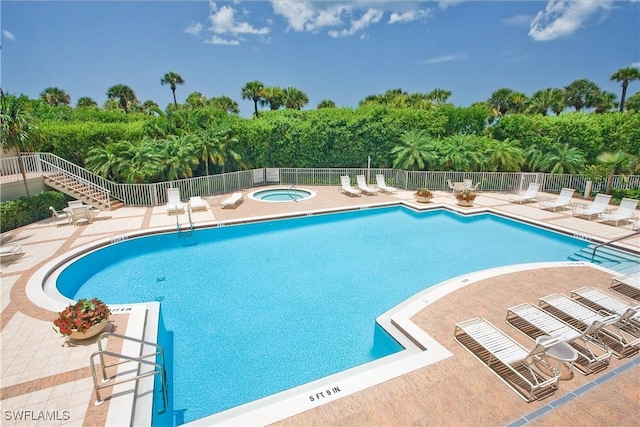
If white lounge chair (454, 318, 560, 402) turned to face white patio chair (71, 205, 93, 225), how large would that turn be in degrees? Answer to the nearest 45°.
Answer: approximately 45° to its left

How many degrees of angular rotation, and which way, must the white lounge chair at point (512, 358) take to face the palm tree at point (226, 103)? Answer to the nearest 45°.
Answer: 0° — it already faces it

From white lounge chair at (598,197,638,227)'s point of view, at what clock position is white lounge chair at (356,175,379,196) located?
white lounge chair at (356,175,379,196) is roughly at 1 o'clock from white lounge chair at (598,197,638,227).

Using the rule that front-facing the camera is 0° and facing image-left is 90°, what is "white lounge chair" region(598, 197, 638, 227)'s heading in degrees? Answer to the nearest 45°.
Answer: approximately 45°

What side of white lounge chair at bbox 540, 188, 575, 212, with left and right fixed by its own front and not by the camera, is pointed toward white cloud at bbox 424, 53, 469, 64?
right

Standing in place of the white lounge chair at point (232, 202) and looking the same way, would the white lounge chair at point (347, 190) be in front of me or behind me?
behind

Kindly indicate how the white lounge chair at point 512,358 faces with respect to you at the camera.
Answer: facing away from the viewer and to the left of the viewer

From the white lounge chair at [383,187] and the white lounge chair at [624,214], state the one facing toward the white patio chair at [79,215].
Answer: the white lounge chair at [624,214]

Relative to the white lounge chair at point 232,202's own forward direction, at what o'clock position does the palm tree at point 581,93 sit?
The palm tree is roughly at 7 o'clock from the white lounge chair.

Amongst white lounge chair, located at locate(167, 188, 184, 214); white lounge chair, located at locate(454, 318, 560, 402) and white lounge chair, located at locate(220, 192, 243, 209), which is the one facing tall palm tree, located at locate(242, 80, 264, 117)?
white lounge chair, located at locate(454, 318, 560, 402)
